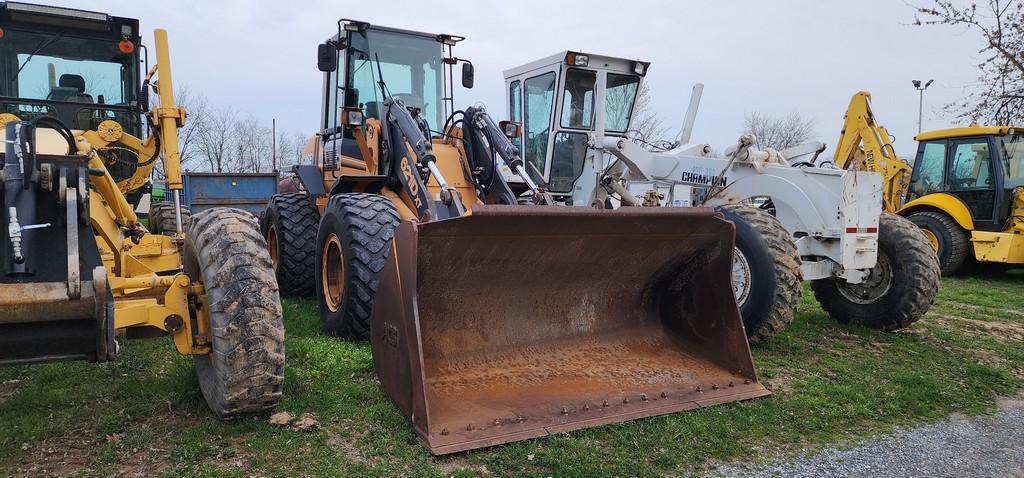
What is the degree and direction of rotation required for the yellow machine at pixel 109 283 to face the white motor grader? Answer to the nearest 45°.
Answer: approximately 90° to its left

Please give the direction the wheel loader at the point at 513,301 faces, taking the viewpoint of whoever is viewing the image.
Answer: facing the viewer and to the right of the viewer

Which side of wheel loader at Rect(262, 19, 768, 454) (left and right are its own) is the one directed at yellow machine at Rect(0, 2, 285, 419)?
right

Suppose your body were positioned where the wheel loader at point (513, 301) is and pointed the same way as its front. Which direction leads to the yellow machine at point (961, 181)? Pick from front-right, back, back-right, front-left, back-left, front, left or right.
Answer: left

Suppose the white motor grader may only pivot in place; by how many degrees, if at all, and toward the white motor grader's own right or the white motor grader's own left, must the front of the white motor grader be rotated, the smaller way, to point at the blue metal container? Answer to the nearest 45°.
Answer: approximately 180°

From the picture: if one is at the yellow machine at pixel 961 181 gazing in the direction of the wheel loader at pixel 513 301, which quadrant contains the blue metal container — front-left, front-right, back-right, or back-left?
front-right

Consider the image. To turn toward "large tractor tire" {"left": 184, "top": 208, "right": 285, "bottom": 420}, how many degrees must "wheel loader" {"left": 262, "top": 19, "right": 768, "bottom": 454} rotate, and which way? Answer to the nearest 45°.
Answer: approximately 90° to its right

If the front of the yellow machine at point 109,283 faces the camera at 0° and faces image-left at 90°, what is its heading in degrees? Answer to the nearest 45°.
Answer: approximately 0°

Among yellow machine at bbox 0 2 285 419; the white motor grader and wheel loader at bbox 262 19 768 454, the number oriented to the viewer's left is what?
0
